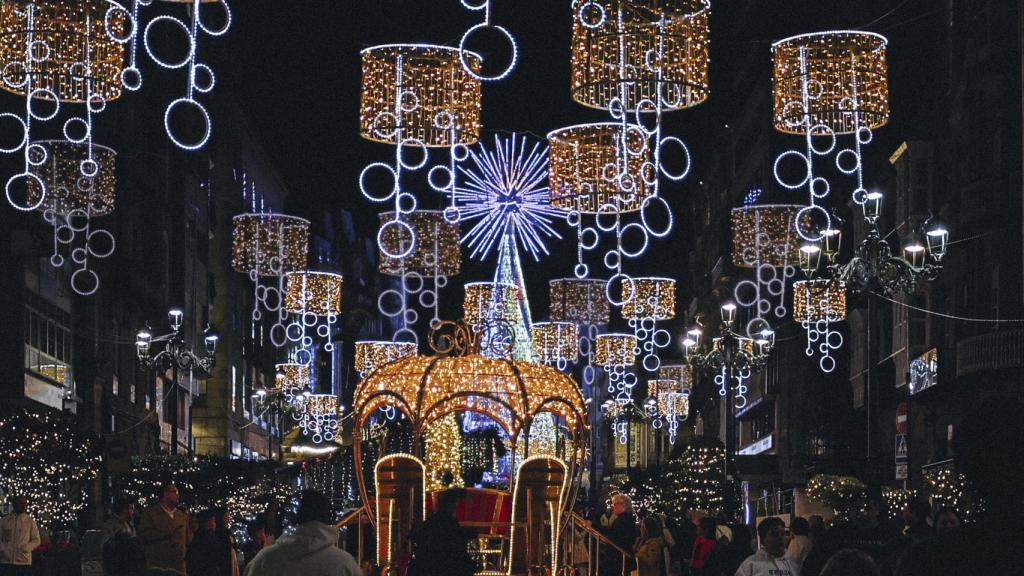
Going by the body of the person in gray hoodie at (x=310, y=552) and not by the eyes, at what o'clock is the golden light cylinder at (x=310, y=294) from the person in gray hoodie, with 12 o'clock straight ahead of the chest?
The golden light cylinder is roughly at 12 o'clock from the person in gray hoodie.

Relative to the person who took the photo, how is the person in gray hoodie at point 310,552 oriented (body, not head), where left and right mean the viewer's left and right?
facing away from the viewer

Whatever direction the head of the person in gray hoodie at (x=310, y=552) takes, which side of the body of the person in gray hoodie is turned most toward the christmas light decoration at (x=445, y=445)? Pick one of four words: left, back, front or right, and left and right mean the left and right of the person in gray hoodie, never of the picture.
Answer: front

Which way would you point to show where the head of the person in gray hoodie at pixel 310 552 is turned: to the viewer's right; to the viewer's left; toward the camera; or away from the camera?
away from the camera

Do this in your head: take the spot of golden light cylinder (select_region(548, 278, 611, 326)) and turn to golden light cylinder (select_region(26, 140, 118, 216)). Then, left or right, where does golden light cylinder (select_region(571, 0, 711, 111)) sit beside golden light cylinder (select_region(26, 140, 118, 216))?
left

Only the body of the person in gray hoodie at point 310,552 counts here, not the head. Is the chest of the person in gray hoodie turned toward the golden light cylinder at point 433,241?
yes

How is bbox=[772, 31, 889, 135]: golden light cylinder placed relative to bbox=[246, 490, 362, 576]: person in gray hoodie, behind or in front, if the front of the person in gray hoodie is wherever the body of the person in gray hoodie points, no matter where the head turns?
in front

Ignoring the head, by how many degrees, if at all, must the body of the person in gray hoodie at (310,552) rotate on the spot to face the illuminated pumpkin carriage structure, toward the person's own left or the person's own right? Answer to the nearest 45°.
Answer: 0° — they already face it

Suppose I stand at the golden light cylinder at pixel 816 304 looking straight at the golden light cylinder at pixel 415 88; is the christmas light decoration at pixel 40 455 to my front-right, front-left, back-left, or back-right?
front-right

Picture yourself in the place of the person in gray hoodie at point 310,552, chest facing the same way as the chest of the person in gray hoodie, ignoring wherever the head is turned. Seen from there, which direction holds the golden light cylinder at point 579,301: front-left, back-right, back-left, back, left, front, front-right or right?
front

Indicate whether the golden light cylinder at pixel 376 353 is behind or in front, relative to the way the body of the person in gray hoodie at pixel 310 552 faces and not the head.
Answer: in front

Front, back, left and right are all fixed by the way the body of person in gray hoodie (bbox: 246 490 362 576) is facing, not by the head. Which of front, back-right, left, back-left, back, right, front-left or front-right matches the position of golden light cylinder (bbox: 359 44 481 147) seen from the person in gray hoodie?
front

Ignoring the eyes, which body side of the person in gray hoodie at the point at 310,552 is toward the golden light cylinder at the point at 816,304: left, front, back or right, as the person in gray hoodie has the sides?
front
